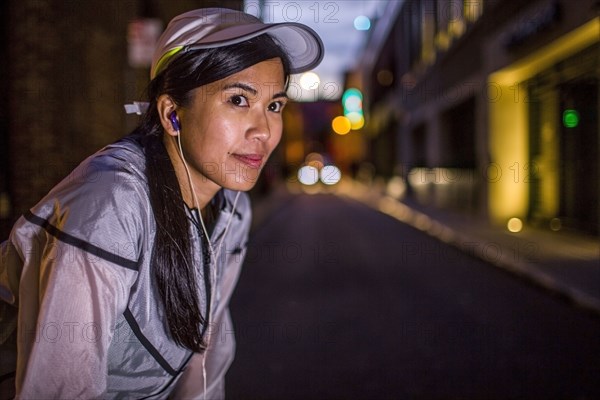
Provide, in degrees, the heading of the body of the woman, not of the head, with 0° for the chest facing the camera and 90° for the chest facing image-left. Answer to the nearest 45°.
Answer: approximately 315°

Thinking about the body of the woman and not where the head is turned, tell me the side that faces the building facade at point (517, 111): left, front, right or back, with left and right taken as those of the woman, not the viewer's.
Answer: left
